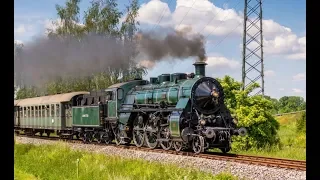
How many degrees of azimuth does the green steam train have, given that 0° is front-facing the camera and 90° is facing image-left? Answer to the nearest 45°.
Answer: approximately 315°

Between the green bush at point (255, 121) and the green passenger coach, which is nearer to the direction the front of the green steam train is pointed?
the green bush

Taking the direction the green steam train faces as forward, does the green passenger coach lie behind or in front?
behind

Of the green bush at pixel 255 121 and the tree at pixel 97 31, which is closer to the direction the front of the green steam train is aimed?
the green bush
